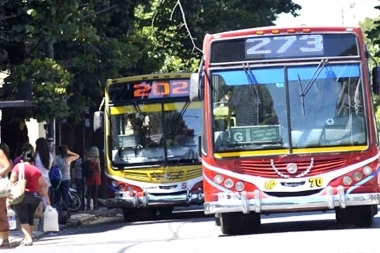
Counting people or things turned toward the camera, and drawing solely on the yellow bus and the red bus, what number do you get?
2

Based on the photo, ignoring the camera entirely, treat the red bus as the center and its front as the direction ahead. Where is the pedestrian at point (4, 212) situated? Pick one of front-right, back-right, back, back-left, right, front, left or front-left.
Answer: right

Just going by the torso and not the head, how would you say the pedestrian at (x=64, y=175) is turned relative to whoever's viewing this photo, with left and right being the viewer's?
facing away from the viewer and to the right of the viewer

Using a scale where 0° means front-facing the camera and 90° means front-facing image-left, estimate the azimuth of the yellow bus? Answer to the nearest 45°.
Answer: approximately 0°

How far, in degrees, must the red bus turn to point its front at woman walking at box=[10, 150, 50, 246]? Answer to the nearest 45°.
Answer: approximately 90° to its right

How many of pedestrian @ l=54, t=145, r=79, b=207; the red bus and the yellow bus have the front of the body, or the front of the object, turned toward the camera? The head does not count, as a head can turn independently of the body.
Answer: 2

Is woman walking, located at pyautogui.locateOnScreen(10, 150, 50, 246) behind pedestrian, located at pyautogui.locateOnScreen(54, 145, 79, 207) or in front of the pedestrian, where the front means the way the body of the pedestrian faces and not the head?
behind
